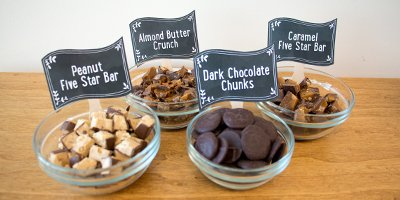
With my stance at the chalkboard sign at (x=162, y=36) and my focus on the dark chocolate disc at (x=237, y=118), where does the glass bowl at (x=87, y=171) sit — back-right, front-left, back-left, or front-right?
front-right

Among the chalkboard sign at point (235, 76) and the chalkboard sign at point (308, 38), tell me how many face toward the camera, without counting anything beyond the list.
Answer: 2

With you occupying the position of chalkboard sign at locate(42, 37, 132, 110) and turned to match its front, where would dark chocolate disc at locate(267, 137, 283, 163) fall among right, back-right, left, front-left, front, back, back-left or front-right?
front-left

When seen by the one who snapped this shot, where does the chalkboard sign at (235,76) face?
facing the viewer

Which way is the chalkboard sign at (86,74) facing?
toward the camera

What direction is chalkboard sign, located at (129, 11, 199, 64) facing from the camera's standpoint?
toward the camera

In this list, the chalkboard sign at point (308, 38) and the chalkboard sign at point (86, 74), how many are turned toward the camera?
2
